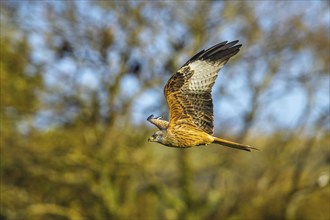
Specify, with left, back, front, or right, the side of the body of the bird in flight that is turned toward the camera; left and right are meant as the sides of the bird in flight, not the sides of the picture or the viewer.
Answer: left
